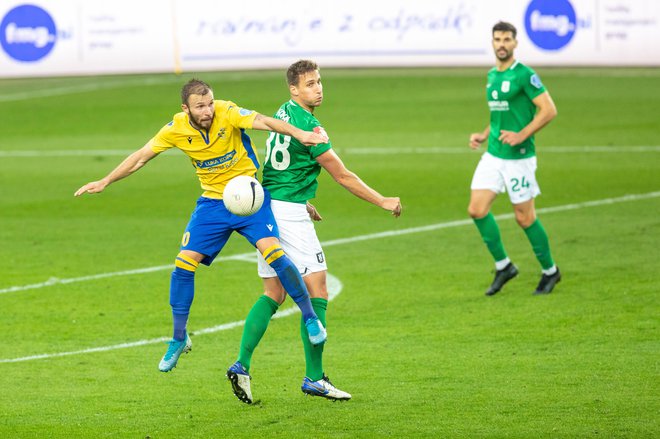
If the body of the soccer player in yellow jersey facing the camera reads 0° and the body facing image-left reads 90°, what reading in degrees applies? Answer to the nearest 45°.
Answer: approximately 0°

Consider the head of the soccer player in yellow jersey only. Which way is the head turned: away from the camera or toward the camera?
toward the camera

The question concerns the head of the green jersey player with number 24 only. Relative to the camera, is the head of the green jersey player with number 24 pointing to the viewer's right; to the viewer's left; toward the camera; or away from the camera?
toward the camera

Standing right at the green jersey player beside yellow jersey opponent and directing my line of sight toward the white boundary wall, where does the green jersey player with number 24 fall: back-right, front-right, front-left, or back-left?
front-right

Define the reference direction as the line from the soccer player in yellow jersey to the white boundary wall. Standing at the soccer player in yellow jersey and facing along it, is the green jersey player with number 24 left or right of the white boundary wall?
right

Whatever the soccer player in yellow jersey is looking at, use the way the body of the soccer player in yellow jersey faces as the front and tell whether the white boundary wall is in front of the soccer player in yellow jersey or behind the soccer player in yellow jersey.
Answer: behind

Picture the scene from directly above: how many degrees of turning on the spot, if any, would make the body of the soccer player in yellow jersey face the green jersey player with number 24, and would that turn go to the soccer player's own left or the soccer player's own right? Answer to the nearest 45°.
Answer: approximately 135° to the soccer player's own left
